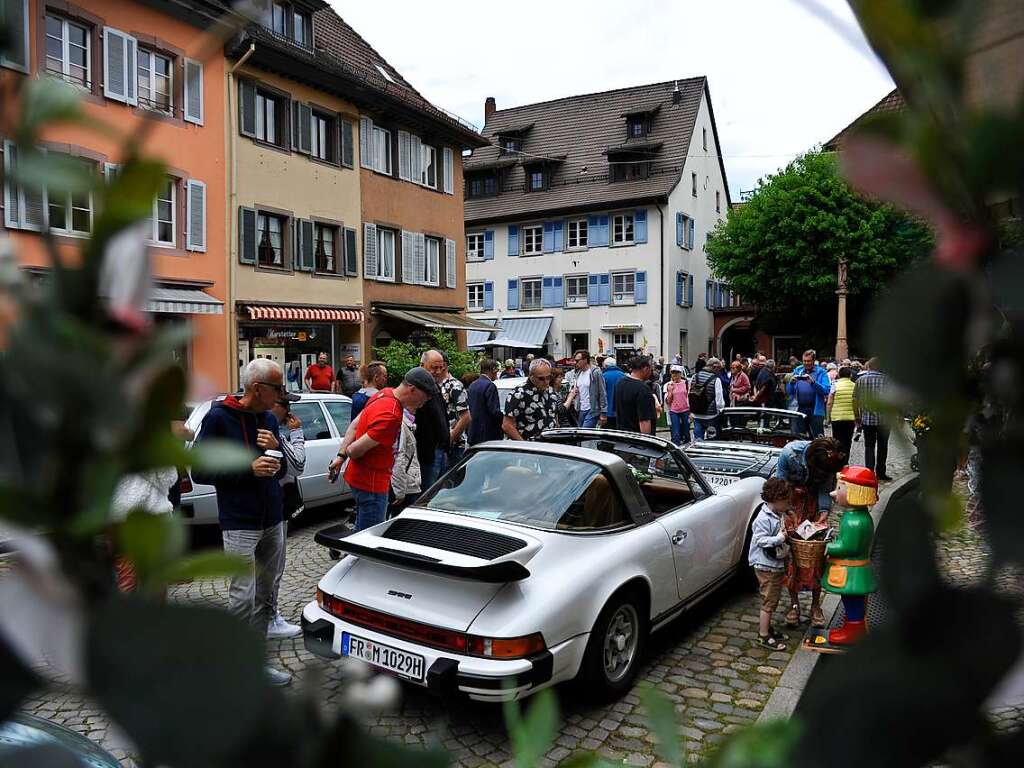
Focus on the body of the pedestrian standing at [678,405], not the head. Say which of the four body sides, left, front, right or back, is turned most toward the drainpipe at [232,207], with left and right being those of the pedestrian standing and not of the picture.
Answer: right

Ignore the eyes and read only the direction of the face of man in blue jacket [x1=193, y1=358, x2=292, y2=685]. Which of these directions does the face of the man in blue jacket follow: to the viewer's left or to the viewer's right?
to the viewer's right

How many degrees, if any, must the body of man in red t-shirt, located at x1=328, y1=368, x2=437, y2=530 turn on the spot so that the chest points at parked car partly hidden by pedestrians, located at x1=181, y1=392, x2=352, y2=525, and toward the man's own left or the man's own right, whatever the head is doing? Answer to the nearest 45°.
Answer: approximately 90° to the man's own left

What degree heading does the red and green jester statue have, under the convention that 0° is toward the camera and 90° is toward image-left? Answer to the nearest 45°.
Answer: approximately 90°

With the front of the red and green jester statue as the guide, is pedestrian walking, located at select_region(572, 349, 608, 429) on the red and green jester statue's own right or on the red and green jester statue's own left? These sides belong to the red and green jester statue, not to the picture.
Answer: on the red and green jester statue's own right

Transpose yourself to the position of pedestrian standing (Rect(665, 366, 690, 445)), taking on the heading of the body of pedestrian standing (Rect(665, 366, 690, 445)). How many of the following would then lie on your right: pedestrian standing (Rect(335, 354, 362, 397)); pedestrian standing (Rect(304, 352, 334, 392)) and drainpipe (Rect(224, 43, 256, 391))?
3

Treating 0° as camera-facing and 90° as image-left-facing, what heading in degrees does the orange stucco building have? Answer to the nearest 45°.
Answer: approximately 315°

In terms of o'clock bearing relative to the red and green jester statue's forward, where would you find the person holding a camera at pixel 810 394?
The person holding a camera is roughly at 3 o'clock from the red and green jester statue.

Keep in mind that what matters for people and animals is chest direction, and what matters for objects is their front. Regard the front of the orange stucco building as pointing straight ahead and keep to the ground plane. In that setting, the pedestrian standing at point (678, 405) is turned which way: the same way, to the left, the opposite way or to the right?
to the right

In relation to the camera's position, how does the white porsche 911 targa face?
facing away from the viewer and to the right of the viewer
